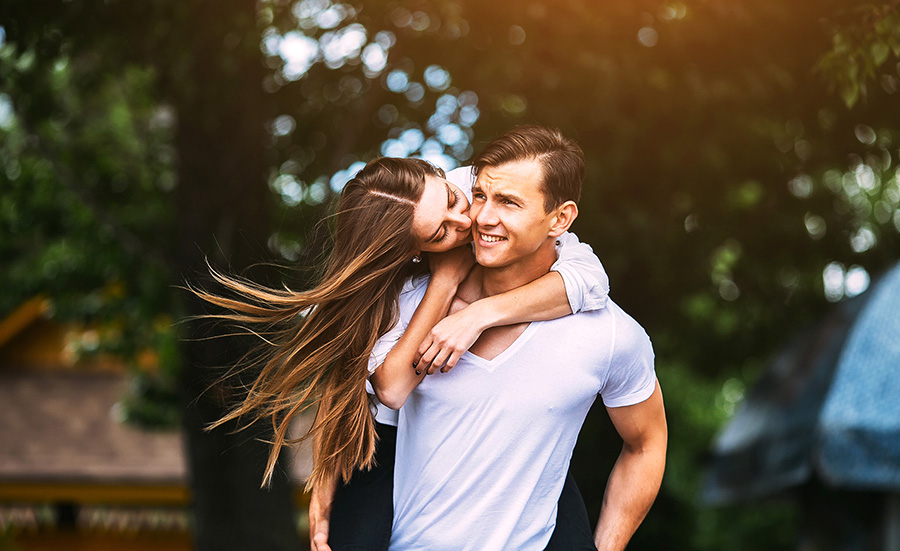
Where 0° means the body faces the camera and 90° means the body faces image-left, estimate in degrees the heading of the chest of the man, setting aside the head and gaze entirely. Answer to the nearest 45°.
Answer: approximately 45°

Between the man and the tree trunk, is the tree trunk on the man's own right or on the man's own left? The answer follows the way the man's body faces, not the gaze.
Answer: on the man's own right

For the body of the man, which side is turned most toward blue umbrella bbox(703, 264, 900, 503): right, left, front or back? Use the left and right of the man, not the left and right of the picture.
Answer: back

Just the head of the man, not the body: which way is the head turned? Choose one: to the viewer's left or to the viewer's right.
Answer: to the viewer's left

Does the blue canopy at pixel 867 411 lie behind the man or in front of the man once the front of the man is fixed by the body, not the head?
behind
